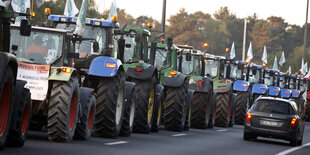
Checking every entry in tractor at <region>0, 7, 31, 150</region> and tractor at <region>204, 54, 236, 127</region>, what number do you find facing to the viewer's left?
0
